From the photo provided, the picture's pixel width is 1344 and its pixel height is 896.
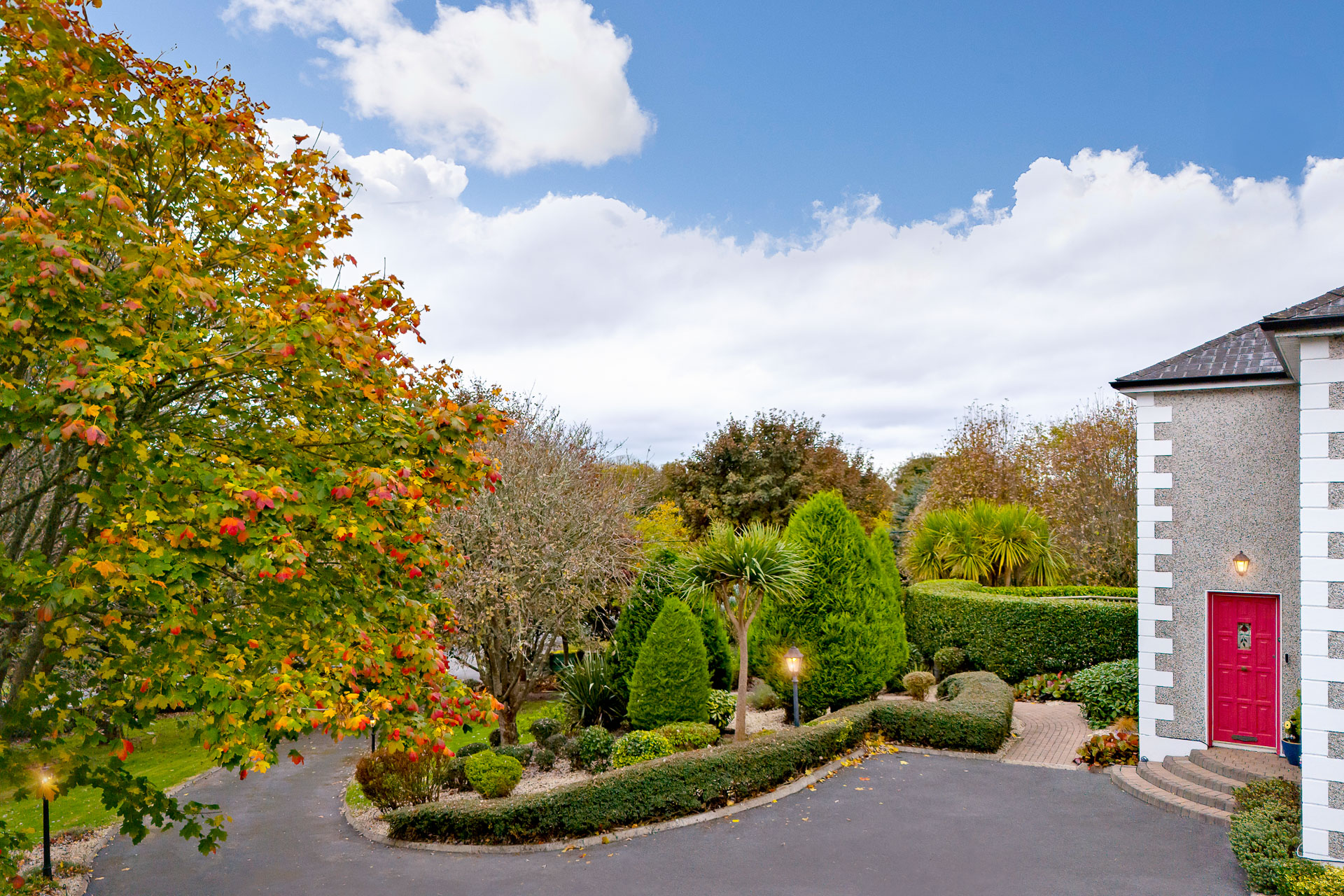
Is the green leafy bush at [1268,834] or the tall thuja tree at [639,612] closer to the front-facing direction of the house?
the green leafy bush

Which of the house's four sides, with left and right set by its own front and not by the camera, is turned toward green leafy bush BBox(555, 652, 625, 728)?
right

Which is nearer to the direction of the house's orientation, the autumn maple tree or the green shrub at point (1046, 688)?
the autumn maple tree

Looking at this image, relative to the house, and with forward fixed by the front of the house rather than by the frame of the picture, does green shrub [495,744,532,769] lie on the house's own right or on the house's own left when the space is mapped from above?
on the house's own right

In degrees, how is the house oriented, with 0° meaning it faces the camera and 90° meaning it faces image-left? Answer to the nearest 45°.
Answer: approximately 0°

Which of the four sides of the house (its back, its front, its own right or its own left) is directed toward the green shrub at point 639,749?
right

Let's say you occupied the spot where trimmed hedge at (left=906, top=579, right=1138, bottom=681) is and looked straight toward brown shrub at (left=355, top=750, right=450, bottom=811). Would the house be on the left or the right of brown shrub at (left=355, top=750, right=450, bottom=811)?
left

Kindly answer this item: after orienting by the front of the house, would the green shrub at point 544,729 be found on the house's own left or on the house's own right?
on the house's own right
